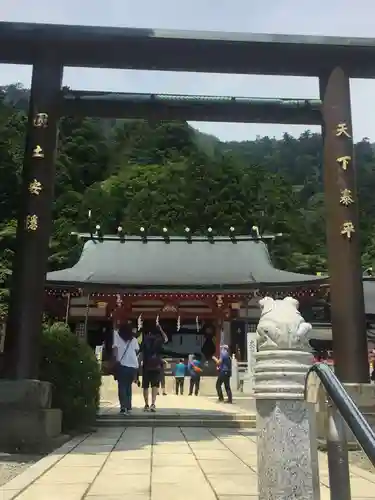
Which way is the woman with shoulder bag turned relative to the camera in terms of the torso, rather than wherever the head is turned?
away from the camera

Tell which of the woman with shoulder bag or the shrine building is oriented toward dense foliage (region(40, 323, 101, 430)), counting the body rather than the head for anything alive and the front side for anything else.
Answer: the shrine building

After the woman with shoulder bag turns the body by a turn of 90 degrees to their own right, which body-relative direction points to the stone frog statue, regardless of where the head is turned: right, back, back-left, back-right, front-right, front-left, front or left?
right

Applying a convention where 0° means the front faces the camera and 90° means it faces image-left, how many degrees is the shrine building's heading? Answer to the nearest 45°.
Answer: approximately 0°

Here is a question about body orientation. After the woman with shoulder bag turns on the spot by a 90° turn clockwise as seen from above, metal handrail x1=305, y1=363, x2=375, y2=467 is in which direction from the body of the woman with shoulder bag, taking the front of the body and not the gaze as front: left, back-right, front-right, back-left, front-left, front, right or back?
right

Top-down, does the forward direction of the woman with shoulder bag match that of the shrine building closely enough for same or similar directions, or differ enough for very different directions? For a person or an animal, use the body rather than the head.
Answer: very different directions

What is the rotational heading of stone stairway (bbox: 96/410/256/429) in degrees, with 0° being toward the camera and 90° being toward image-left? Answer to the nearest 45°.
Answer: approximately 0°
